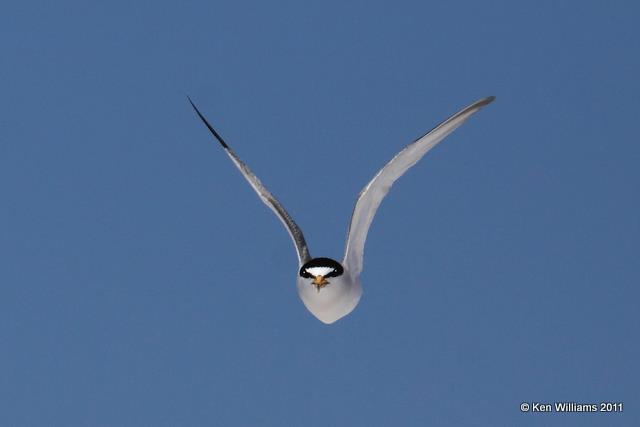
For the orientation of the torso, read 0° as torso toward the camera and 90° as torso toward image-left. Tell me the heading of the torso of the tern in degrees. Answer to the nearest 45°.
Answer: approximately 0°
